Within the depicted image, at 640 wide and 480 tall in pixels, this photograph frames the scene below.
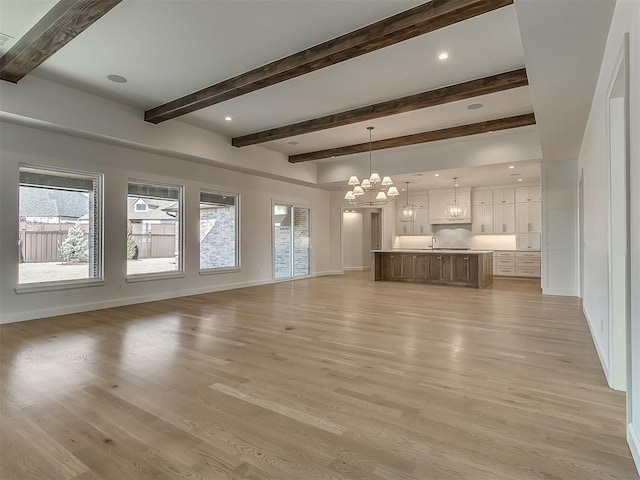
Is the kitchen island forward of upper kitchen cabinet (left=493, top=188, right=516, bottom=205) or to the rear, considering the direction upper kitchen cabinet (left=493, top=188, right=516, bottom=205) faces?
forward

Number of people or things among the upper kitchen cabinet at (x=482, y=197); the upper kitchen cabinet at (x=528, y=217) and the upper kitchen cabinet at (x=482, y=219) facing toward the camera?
3

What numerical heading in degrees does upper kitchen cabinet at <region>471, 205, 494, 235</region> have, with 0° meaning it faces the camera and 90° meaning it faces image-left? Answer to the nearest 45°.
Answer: approximately 0°

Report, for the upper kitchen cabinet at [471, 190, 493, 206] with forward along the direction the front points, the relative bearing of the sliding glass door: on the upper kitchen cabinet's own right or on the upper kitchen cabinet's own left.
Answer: on the upper kitchen cabinet's own right

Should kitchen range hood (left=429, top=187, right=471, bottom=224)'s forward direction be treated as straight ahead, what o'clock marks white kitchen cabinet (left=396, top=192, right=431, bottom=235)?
The white kitchen cabinet is roughly at 4 o'clock from the kitchen range hood.

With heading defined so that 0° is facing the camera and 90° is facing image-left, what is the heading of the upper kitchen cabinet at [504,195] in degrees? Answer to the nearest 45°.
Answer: approximately 0°

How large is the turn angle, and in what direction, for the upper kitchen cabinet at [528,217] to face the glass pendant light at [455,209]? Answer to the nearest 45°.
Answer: approximately 90° to its right

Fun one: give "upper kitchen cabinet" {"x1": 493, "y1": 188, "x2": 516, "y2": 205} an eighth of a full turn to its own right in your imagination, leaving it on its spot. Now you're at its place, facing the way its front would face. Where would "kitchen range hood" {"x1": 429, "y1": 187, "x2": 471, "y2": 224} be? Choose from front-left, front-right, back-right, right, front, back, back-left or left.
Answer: front-right
